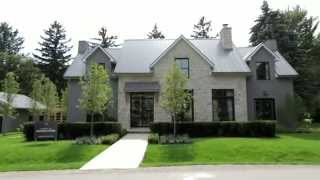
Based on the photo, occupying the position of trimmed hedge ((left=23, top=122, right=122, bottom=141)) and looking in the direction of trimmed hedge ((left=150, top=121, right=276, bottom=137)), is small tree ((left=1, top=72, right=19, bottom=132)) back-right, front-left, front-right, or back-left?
back-left

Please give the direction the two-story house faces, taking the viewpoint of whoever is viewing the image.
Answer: facing the viewer

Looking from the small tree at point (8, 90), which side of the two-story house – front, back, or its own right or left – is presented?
right

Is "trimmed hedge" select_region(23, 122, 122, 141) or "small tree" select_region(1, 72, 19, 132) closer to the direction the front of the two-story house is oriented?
the trimmed hedge

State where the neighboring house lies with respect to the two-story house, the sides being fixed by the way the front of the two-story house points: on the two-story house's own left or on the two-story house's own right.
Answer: on the two-story house's own right

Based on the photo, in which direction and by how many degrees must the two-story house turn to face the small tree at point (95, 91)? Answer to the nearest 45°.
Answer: approximately 45° to its right

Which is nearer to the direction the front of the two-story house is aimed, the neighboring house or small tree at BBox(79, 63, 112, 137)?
the small tree

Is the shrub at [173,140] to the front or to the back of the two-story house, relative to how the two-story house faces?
to the front

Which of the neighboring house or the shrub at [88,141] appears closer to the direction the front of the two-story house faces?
the shrub

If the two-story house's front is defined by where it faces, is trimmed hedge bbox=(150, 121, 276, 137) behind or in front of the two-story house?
in front

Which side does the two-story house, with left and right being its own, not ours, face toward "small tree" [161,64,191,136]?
front
